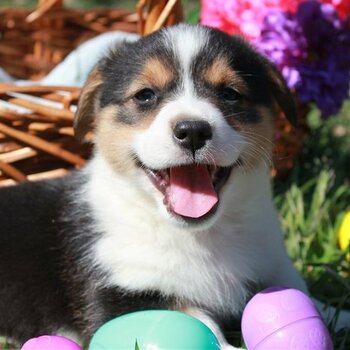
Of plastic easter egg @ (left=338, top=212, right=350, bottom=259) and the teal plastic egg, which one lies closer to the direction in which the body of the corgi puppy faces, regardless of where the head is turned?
the teal plastic egg

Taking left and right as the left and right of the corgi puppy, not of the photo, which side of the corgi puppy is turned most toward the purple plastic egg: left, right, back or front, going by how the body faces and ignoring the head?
front

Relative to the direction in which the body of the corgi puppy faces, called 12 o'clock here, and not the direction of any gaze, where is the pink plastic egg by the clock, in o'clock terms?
The pink plastic egg is roughly at 2 o'clock from the corgi puppy.

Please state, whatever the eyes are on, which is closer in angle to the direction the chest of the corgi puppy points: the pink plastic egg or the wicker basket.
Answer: the pink plastic egg

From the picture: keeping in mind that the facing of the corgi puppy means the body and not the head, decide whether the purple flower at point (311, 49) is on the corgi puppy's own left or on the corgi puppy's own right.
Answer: on the corgi puppy's own left

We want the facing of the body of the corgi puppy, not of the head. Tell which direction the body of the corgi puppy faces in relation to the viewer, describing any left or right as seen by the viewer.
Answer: facing the viewer and to the right of the viewer

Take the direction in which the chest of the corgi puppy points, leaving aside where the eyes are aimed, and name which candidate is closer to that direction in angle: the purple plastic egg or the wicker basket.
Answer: the purple plastic egg

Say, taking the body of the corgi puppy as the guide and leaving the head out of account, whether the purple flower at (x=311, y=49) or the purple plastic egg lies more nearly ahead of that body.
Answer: the purple plastic egg

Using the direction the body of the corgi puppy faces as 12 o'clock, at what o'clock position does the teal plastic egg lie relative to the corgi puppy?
The teal plastic egg is roughly at 1 o'clock from the corgi puppy.

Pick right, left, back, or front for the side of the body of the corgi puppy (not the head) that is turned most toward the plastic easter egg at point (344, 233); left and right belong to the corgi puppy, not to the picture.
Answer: left

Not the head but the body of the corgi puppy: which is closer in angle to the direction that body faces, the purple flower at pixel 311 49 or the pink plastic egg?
the pink plastic egg

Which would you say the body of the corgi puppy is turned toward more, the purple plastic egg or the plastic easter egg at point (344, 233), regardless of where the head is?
the purple plastic egg
